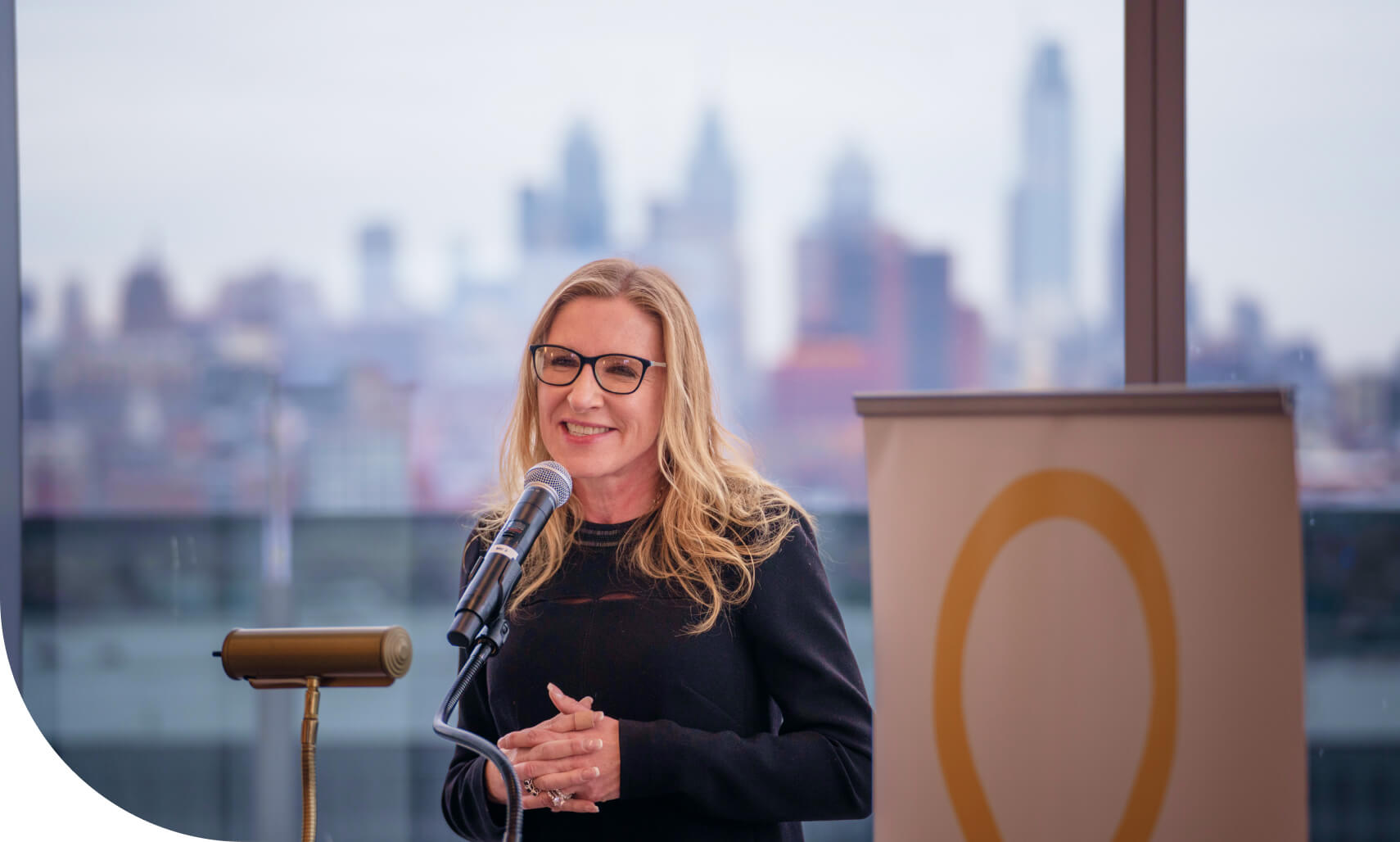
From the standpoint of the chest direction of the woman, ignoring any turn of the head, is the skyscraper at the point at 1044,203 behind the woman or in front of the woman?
behind

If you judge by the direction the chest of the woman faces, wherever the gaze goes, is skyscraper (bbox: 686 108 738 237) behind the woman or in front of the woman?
behind

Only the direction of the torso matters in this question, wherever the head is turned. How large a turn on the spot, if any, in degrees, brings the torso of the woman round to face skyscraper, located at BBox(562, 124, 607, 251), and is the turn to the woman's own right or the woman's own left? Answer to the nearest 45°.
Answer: approximately 135° to the woman's own right

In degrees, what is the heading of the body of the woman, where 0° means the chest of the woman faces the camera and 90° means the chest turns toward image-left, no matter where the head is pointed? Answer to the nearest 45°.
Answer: approximately 45°

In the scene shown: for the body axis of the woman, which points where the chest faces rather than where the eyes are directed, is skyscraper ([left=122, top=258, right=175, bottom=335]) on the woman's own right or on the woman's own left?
on the woman's own right
